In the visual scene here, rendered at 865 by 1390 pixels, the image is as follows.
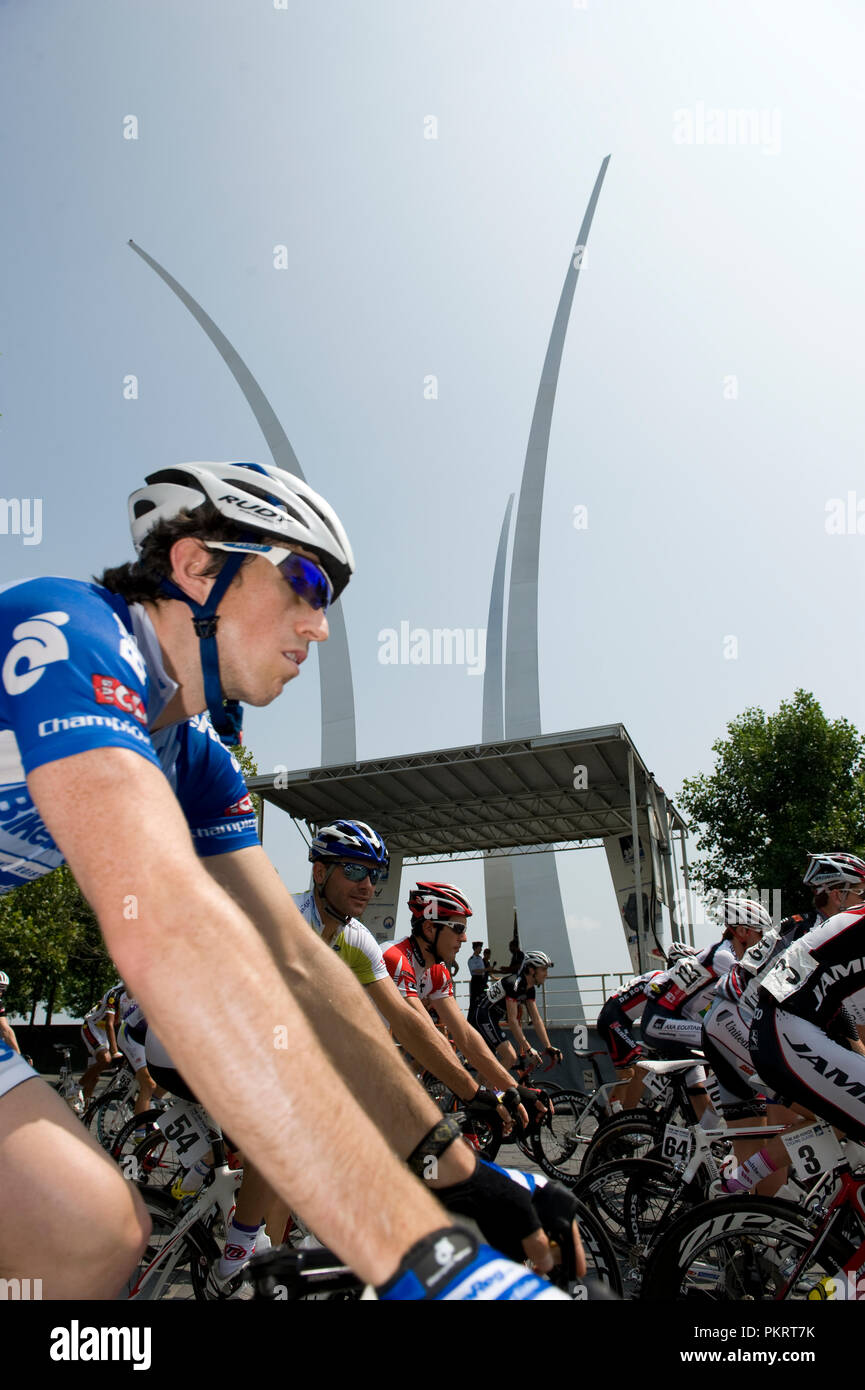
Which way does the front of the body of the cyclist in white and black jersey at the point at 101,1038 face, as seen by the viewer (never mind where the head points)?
to the viewer's right

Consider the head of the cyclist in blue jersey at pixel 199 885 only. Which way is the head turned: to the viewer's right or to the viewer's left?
to the viewer's right

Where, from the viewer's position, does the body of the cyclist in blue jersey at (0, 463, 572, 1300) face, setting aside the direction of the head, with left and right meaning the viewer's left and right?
facing to the right of the viewer

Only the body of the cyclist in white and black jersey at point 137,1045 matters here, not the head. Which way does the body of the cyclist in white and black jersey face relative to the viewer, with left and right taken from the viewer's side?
facing to the right of the viewer

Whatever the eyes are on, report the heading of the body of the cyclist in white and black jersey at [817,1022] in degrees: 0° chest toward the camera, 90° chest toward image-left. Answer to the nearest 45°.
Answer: approximately 270°

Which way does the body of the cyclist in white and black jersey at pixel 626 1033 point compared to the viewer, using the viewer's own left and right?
facing to the right of the viewer
